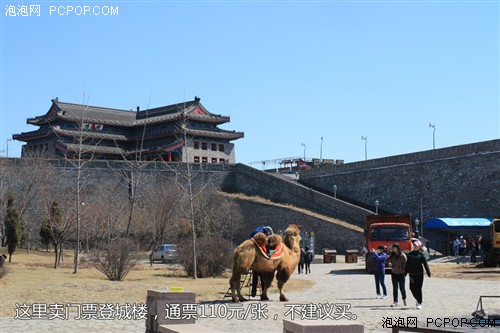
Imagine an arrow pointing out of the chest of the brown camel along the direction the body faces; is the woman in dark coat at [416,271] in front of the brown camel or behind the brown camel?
in front

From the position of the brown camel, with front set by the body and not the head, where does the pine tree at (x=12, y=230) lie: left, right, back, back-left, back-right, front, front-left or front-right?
back-left

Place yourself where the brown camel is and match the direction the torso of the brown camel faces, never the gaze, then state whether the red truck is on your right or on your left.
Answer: on your left

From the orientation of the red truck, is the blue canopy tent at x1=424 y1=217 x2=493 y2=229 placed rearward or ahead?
rearward

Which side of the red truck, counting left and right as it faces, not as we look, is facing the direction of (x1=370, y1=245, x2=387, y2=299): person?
front

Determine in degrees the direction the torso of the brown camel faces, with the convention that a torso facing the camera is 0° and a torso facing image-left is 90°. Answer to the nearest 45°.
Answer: approximately 270°

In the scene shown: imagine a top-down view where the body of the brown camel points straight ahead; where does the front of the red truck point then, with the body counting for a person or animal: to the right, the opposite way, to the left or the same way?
to the right

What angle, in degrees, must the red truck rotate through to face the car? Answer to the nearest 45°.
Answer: approximately 135° to its right

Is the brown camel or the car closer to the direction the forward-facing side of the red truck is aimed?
the brown camel

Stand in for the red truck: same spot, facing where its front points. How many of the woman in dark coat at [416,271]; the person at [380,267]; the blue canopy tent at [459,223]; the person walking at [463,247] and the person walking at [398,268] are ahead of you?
3

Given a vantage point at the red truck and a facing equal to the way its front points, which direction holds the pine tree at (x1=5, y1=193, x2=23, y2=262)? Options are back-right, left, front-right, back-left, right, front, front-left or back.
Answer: right

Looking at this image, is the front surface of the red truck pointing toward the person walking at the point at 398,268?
yes

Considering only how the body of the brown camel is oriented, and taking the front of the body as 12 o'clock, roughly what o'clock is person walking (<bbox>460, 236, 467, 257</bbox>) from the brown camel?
The person walking is roughly at 10 o'clock from the brown camel.

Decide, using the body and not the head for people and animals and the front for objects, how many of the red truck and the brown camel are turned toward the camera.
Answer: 1

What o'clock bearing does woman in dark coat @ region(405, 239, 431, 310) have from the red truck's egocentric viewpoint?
The woman in dark coat is roughly at 12 o'clock from the red truck.

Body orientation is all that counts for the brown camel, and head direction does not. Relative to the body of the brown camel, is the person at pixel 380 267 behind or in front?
in front
